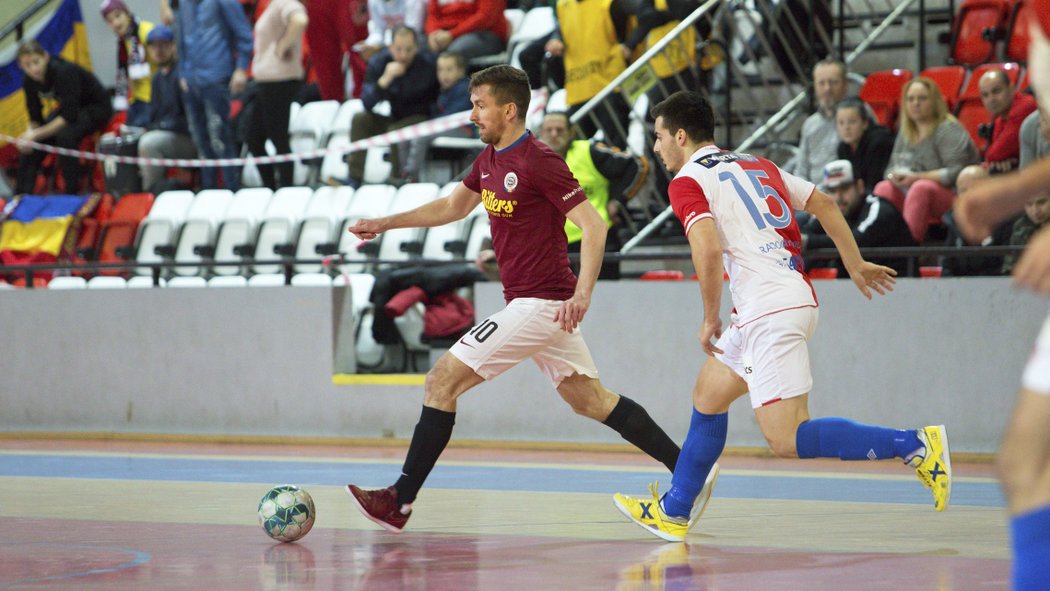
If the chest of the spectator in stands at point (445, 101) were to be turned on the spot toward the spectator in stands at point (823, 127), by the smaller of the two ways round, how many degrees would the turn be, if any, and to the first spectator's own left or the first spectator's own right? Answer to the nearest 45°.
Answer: approximately 90° to the first spectator's own left

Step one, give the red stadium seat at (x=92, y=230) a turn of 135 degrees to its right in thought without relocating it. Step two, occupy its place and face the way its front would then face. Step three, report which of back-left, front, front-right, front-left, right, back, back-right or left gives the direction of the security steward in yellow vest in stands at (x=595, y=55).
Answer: back-right

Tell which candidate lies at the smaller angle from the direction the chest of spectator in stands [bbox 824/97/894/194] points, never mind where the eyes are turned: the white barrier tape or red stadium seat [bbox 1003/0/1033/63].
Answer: the white barrier tape

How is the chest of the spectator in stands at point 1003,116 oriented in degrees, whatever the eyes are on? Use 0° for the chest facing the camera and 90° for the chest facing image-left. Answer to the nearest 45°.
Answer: approximately 45°

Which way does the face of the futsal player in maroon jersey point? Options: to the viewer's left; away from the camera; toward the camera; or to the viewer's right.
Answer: to the viewer's left

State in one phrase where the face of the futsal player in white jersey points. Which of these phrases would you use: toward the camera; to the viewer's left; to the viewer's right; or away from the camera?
to the viewer's left

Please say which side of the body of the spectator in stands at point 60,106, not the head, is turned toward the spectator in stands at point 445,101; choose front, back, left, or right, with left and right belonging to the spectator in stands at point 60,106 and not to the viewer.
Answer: left

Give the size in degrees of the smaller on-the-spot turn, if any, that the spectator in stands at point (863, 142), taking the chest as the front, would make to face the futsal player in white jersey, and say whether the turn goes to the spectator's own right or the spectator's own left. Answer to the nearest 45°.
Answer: approximately 45° to the spectator's own left

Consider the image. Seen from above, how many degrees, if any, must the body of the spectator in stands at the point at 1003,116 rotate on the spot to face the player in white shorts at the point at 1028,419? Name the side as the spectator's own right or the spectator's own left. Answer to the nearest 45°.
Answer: approximately 45° to the spectator's own left

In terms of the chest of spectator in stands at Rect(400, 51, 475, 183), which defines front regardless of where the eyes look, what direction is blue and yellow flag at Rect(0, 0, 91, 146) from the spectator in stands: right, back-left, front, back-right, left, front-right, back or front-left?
right

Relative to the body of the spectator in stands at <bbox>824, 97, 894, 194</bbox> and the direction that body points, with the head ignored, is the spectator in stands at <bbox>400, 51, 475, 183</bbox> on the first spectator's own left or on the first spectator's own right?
on the first spectator's own right

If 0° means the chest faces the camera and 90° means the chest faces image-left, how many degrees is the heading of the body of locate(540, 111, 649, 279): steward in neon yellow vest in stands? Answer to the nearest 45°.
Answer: approximately 45°
